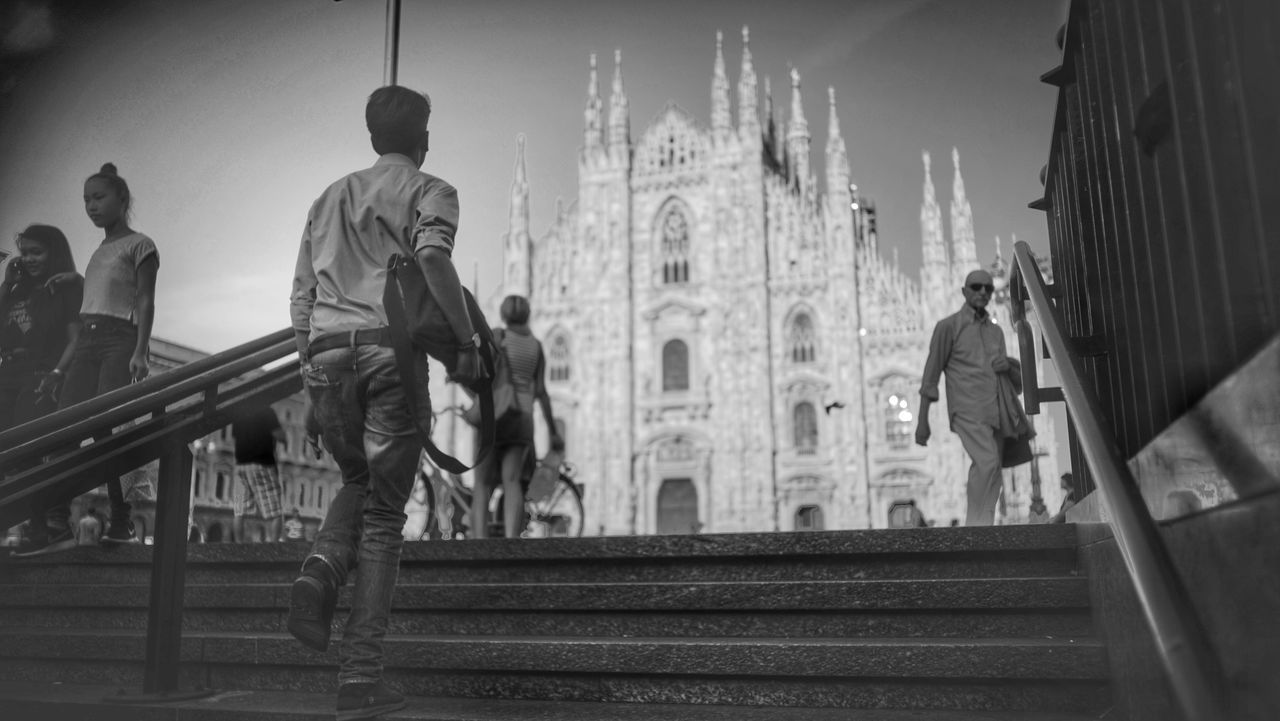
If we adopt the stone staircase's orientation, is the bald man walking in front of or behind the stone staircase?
behind

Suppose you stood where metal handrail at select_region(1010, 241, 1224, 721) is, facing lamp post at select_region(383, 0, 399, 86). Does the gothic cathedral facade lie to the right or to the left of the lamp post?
right

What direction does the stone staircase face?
toward the camera

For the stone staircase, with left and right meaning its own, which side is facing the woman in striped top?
back

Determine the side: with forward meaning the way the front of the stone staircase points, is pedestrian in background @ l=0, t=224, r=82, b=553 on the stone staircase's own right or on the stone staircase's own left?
on the stone staircase's own right

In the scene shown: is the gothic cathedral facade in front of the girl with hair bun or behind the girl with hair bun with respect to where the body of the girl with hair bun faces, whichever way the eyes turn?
behind

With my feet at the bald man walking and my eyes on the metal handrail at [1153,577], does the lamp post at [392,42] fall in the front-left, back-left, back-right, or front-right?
back-right

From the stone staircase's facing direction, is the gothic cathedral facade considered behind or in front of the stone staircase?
behind

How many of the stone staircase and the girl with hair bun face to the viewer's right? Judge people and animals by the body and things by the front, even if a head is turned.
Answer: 0
